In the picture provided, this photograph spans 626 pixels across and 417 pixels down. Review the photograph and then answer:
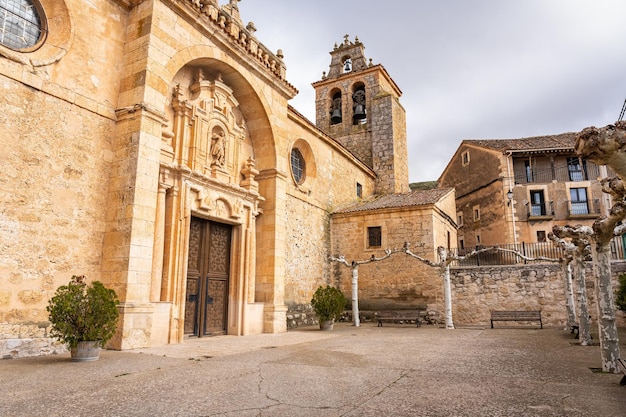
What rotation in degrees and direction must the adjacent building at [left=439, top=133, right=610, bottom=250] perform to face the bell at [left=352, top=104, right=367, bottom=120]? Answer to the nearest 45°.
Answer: approximately 90° to its right

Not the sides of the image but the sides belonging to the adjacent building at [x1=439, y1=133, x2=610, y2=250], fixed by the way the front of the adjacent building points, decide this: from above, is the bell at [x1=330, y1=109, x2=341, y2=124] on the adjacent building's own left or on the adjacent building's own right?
on the adjacent building's own right

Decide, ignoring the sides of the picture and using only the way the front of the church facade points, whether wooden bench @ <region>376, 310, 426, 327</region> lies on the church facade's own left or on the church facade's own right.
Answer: on the church facade's own left

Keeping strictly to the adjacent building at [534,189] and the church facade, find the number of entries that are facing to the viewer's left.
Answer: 0

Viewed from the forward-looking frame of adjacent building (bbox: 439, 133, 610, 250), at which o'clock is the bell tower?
The bell tower is roughly at 3 o'clock from the adjacent building.

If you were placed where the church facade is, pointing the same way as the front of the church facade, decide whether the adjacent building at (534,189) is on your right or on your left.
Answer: on your left

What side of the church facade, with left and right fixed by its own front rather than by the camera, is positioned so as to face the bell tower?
left

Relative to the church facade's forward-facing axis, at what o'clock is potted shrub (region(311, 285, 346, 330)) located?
The potted shrub is roughly at 9 o'clock from the church facade.

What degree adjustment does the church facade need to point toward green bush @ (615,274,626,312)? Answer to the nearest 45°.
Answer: approximately 45° to its left

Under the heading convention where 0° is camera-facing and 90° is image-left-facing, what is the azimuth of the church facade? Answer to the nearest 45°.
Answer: approximately 315°

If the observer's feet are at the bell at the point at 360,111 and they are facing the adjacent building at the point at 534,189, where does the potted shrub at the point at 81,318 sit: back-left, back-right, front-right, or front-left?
back-right

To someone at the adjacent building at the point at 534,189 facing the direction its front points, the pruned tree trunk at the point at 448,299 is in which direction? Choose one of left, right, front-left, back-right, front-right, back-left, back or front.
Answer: front-right
